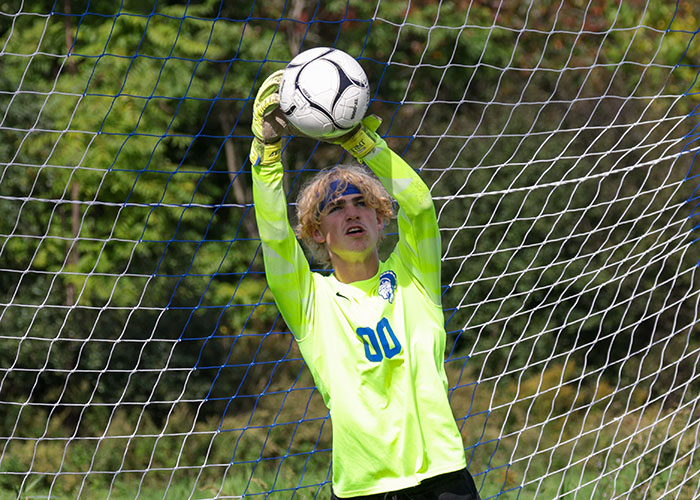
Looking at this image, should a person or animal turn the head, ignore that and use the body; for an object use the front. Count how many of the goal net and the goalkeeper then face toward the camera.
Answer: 2

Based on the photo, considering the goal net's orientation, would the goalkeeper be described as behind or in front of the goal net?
in front

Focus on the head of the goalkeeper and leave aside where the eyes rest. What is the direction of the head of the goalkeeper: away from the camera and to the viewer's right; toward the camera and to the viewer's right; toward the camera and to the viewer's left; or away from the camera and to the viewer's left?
toward the camera and to the viewer's right

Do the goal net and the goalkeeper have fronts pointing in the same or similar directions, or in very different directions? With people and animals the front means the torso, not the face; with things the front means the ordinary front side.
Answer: same or similar directions

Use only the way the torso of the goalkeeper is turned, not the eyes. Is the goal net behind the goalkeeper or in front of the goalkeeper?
behind

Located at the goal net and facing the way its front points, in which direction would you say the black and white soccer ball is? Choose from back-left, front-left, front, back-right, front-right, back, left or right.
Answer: front

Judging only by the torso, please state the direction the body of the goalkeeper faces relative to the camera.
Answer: toward the camera
